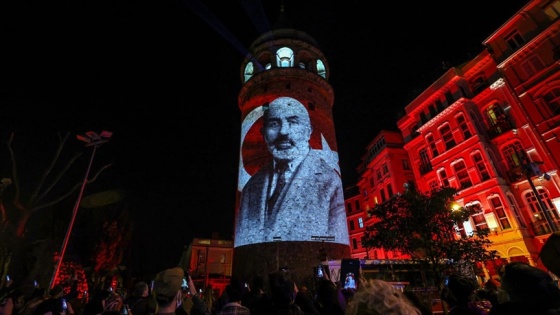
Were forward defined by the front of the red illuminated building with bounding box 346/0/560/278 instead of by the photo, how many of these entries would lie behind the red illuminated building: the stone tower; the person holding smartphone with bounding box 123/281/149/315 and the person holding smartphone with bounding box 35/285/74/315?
0

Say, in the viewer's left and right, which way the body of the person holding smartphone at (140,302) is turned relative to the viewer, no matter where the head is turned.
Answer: facing away from the viewer and to the right of the viewer

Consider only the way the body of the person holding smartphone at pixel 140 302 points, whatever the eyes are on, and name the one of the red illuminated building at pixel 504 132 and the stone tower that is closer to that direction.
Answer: the stone tower

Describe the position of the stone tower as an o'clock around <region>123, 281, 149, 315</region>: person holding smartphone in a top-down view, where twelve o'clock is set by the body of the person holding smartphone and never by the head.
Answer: The stone tower is roughly at 12 o'clock from the person holding smartphone.

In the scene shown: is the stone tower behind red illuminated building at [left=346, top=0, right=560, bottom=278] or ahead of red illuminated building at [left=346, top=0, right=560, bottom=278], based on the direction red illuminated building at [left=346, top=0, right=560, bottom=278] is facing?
ahead

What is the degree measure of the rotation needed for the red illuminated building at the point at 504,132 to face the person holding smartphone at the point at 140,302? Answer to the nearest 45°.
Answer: approximately 45° to its left

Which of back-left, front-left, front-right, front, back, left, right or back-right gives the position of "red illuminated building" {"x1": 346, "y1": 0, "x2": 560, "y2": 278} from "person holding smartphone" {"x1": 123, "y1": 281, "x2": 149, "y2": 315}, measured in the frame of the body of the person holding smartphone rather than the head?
front-right

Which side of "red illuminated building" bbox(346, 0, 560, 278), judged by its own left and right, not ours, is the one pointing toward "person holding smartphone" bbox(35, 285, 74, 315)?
front

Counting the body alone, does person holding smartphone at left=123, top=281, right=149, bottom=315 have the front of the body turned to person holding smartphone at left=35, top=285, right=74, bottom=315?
no

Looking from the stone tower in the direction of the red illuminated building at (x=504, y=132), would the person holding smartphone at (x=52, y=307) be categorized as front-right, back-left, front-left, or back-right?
front-right
